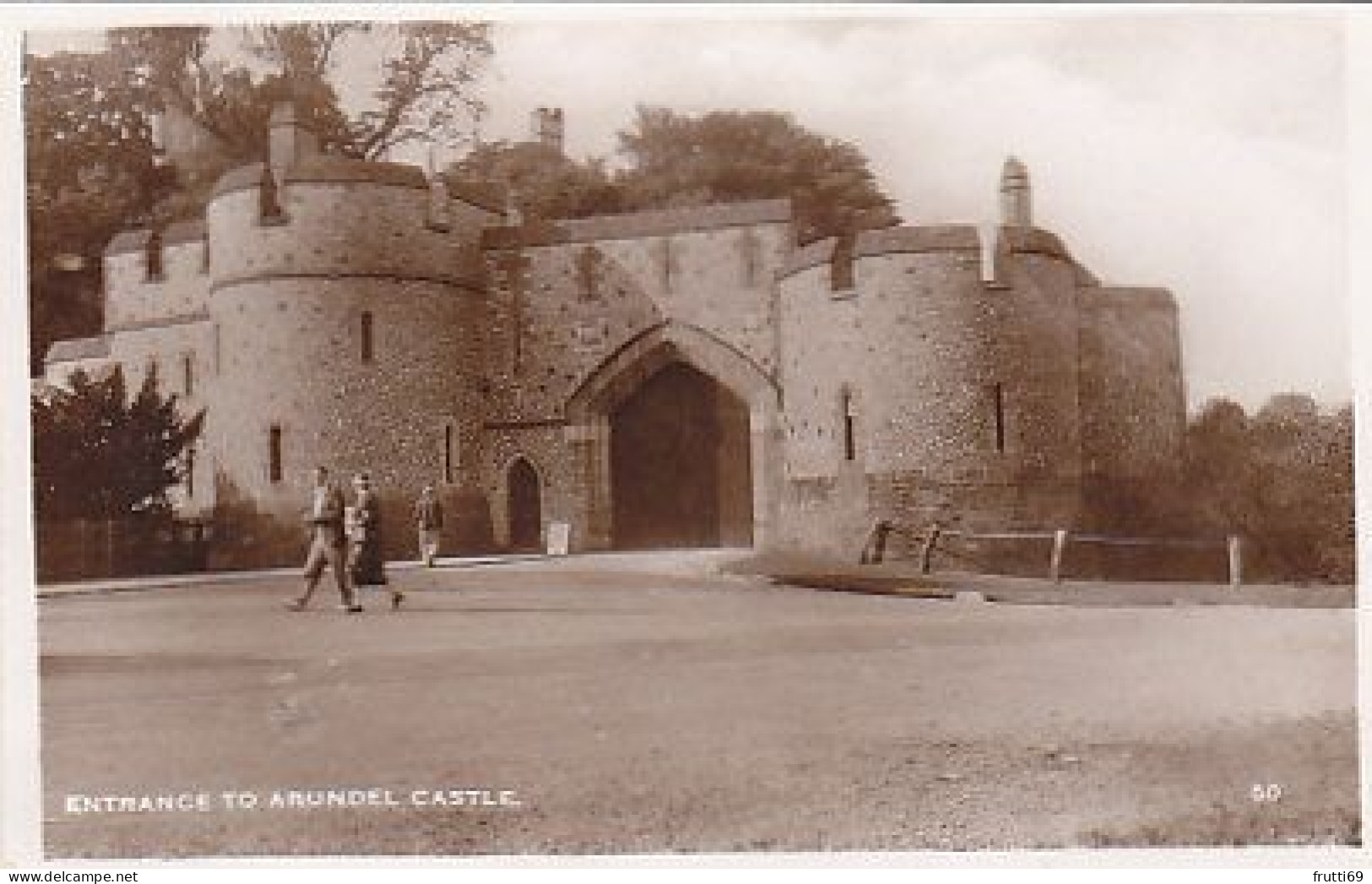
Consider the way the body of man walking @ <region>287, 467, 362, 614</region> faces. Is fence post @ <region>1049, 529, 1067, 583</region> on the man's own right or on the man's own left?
on the man's own left

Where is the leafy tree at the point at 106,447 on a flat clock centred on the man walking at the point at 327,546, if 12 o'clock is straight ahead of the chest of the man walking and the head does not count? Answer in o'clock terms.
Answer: The leafy tree is roughly at 2 o'clock from the man walking.

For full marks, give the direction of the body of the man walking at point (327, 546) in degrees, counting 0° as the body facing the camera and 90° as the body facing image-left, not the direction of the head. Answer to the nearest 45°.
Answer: approximately 45°
